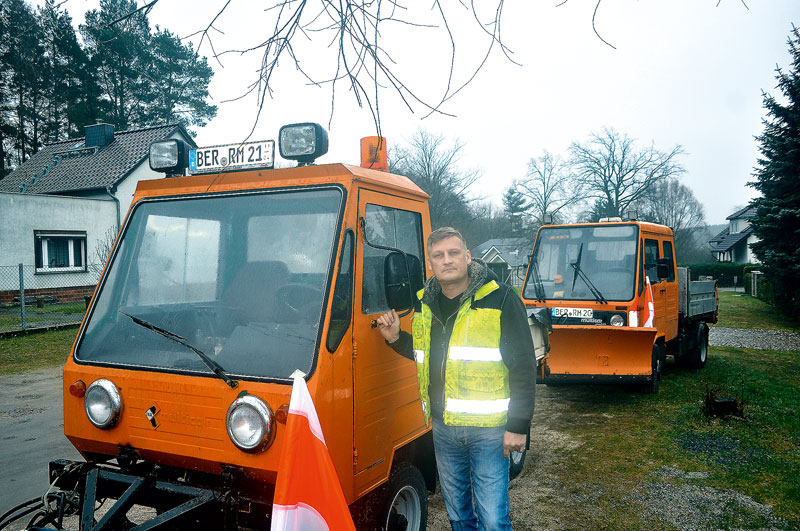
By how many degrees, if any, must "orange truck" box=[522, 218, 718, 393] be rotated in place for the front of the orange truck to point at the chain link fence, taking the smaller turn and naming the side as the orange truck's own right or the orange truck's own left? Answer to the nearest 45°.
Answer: approximately 45° to the orange truck's own right

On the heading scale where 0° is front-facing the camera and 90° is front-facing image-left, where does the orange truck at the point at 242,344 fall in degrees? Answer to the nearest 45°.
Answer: approximately 45°

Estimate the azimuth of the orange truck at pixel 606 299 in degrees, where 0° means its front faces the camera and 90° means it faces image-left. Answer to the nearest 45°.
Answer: approximately 45°

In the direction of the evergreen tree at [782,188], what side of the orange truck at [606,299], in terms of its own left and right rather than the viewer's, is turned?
back

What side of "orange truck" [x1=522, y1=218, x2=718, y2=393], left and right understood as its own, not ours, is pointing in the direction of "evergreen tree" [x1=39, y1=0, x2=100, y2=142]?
right

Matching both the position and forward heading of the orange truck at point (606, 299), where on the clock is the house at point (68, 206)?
The house is roughly at 2 o'clock from the orange truck.
